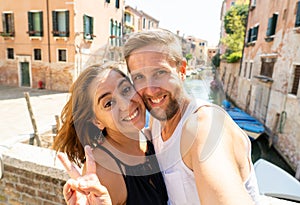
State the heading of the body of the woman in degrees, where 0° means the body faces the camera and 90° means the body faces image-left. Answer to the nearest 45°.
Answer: approximately 315°

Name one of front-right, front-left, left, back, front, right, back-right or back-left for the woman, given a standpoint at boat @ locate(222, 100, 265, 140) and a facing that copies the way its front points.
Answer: back-left

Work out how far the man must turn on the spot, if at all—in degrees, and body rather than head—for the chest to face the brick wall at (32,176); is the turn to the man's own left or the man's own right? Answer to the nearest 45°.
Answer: approximately 90° to the man's own right

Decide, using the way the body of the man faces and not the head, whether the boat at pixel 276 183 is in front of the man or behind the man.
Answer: behind
